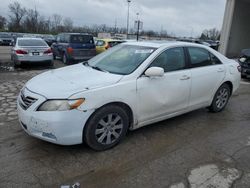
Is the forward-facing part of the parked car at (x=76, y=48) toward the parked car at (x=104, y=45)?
no

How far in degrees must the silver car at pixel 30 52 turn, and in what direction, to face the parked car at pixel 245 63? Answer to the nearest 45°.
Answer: approximately 135° to its right

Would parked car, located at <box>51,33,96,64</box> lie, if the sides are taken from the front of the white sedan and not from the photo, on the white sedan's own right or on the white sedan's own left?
on the white sedan's own right

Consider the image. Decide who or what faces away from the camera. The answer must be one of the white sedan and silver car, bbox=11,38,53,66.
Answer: the silver car

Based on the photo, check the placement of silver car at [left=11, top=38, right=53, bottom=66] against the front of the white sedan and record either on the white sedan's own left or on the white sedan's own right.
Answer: on the white sedan's own right

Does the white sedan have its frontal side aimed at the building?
no

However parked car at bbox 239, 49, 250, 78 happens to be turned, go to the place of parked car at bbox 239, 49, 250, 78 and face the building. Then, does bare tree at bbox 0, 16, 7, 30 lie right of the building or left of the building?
left

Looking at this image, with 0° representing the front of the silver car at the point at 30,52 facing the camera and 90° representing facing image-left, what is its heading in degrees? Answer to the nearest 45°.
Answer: approximately 180°

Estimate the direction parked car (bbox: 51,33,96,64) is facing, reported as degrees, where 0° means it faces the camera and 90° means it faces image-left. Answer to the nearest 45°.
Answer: approximately 135°

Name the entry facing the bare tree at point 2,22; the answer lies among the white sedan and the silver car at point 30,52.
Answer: the silver car

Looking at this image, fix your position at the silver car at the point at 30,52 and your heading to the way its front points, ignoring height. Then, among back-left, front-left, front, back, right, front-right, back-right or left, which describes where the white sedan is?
back

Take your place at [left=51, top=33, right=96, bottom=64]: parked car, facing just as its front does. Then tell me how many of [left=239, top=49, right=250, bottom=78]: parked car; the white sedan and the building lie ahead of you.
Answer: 0

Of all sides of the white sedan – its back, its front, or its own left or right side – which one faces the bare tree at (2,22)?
right

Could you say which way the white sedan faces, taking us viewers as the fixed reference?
facing the viewer and to the left of the viewer

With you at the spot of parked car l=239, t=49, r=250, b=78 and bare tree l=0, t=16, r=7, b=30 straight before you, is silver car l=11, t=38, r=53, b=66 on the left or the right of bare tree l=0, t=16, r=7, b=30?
left

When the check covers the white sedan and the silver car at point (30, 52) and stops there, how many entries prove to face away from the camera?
1

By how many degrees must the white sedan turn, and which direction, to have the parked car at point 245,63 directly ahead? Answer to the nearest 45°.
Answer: approximately 180°

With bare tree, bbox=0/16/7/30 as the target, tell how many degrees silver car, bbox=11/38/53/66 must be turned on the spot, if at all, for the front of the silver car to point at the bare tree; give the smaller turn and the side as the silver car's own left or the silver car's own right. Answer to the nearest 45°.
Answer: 0° — it already faces it

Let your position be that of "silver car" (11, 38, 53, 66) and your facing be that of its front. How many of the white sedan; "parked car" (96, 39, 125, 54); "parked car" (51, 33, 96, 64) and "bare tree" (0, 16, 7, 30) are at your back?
1

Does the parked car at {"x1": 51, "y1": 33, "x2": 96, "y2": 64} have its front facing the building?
no
